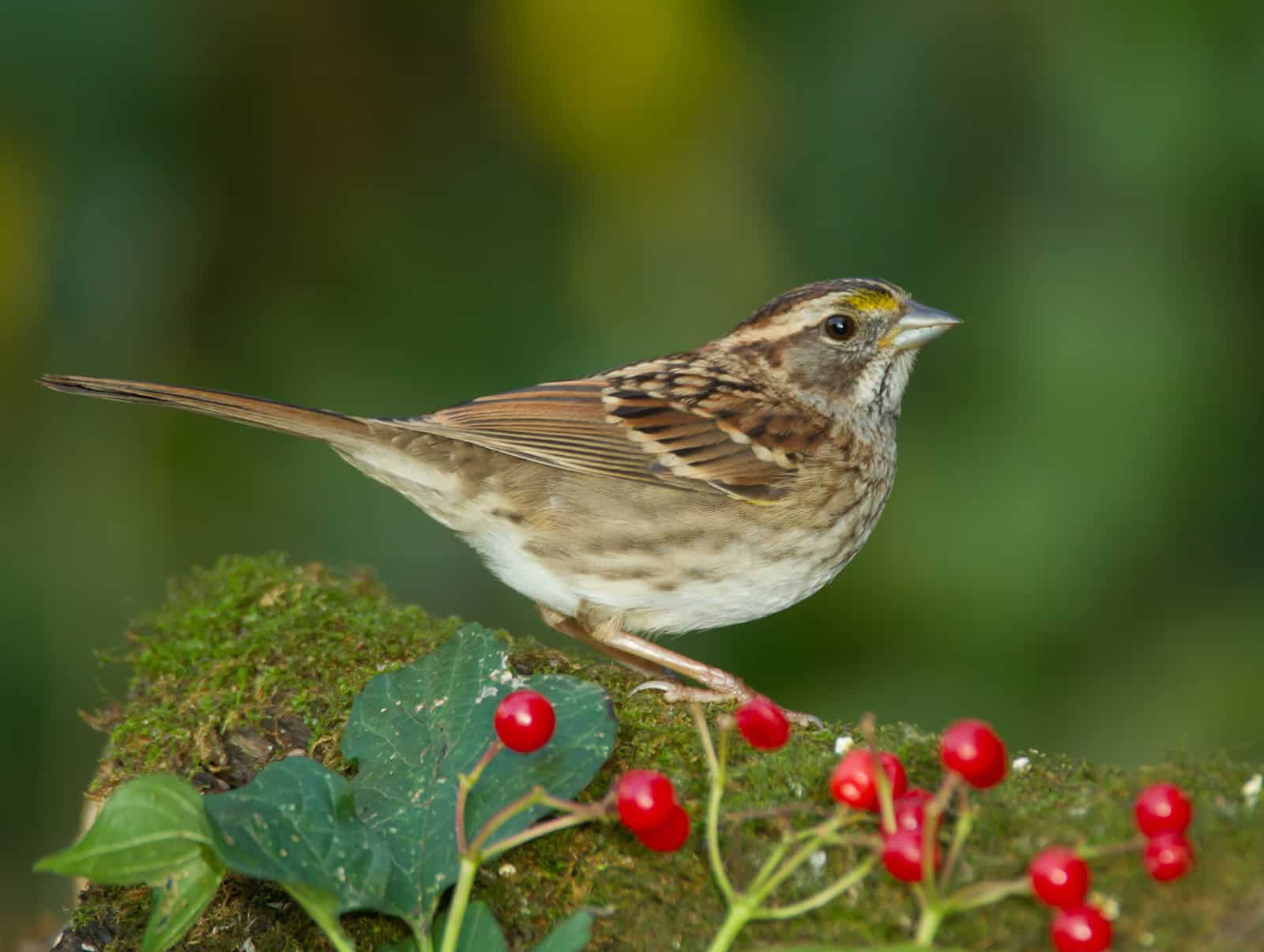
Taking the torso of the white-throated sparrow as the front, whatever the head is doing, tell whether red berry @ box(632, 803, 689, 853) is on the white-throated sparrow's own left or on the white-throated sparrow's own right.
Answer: on the white-throated sparrow's own right

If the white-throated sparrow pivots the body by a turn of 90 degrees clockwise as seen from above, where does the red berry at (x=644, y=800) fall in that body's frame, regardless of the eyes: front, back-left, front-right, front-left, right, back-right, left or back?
front

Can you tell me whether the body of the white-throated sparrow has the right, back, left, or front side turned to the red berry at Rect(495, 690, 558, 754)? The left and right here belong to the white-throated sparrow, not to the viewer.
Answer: right

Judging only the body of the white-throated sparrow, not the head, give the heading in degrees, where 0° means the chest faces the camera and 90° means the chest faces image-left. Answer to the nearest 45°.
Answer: approximately 270°

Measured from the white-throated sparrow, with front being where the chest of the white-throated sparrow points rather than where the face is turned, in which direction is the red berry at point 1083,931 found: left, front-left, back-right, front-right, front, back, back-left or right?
right

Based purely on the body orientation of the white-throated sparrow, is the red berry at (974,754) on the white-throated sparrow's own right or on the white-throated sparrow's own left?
on the white-throated sparrow's own right

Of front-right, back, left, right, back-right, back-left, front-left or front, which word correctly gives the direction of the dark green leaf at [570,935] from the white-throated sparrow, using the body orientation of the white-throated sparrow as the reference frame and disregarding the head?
right

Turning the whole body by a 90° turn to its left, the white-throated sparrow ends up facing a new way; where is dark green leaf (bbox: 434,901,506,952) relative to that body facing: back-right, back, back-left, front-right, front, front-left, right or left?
back

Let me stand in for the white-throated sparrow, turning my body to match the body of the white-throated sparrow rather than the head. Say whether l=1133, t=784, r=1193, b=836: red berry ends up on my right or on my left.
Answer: on my right

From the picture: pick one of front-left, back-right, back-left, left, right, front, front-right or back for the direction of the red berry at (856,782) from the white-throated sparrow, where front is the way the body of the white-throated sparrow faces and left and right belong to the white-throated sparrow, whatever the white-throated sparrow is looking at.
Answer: right
